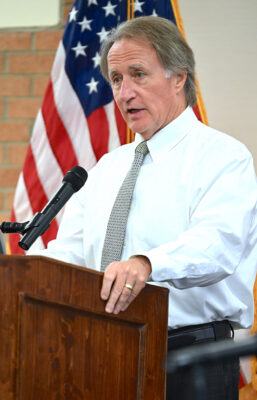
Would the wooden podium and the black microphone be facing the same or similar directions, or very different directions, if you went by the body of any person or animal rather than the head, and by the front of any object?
very different directions

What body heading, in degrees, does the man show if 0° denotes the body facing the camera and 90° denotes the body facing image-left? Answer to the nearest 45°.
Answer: approximately 45°

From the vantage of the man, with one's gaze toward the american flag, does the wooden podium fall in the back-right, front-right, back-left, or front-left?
back-left

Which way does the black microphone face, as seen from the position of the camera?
facing to the right of the viewer
